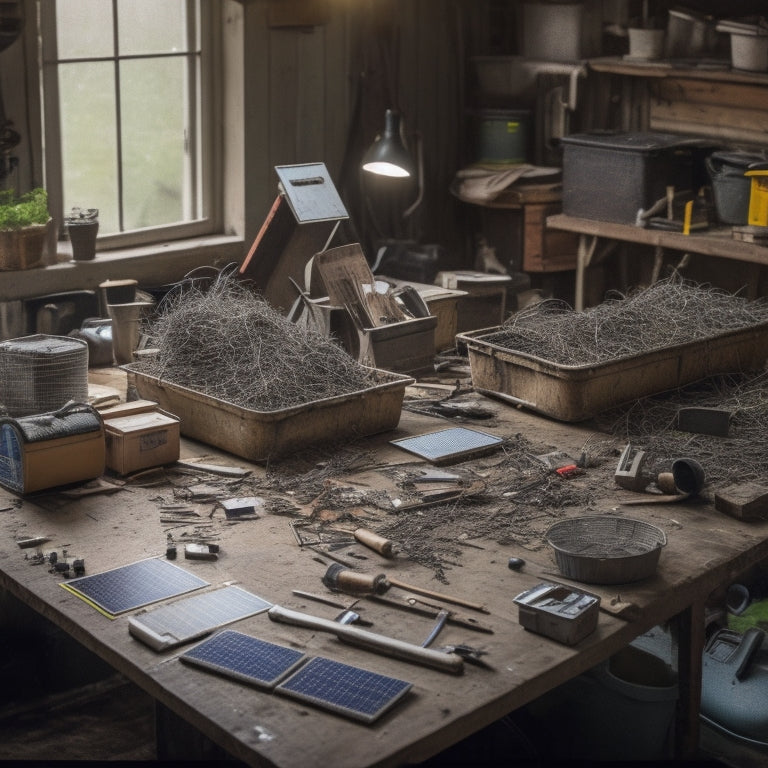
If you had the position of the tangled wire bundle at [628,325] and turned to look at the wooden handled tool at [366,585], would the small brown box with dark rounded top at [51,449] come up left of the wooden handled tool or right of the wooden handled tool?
right

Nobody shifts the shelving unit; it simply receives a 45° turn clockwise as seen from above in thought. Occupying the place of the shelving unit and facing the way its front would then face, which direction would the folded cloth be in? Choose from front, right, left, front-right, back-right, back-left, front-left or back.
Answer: front

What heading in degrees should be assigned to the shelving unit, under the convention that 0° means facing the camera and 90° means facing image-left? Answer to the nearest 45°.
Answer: approximately 45°

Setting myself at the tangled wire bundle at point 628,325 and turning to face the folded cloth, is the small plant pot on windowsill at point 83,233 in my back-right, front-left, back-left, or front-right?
front-left

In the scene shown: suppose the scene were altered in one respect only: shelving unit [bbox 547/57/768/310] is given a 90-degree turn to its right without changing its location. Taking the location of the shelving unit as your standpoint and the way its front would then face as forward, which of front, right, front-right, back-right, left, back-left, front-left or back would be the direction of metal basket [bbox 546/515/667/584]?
back-left

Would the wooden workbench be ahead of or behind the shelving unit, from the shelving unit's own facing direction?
ahead

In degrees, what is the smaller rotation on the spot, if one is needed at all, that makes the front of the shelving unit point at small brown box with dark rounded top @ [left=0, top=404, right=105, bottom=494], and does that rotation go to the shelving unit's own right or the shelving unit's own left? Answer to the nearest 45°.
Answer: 0° — it already faces it

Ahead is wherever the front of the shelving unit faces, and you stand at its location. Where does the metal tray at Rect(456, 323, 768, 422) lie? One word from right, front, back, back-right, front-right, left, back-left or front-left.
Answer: front-left

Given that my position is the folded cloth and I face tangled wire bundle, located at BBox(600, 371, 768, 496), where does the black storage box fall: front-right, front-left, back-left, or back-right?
front-left

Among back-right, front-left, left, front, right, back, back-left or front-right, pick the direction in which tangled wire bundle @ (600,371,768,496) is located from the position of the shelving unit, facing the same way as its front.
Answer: front-left

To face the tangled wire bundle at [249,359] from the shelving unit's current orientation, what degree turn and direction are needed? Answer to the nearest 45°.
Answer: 0° — it already faces it

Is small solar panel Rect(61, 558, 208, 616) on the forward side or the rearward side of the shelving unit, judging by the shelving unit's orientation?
on the forward side
